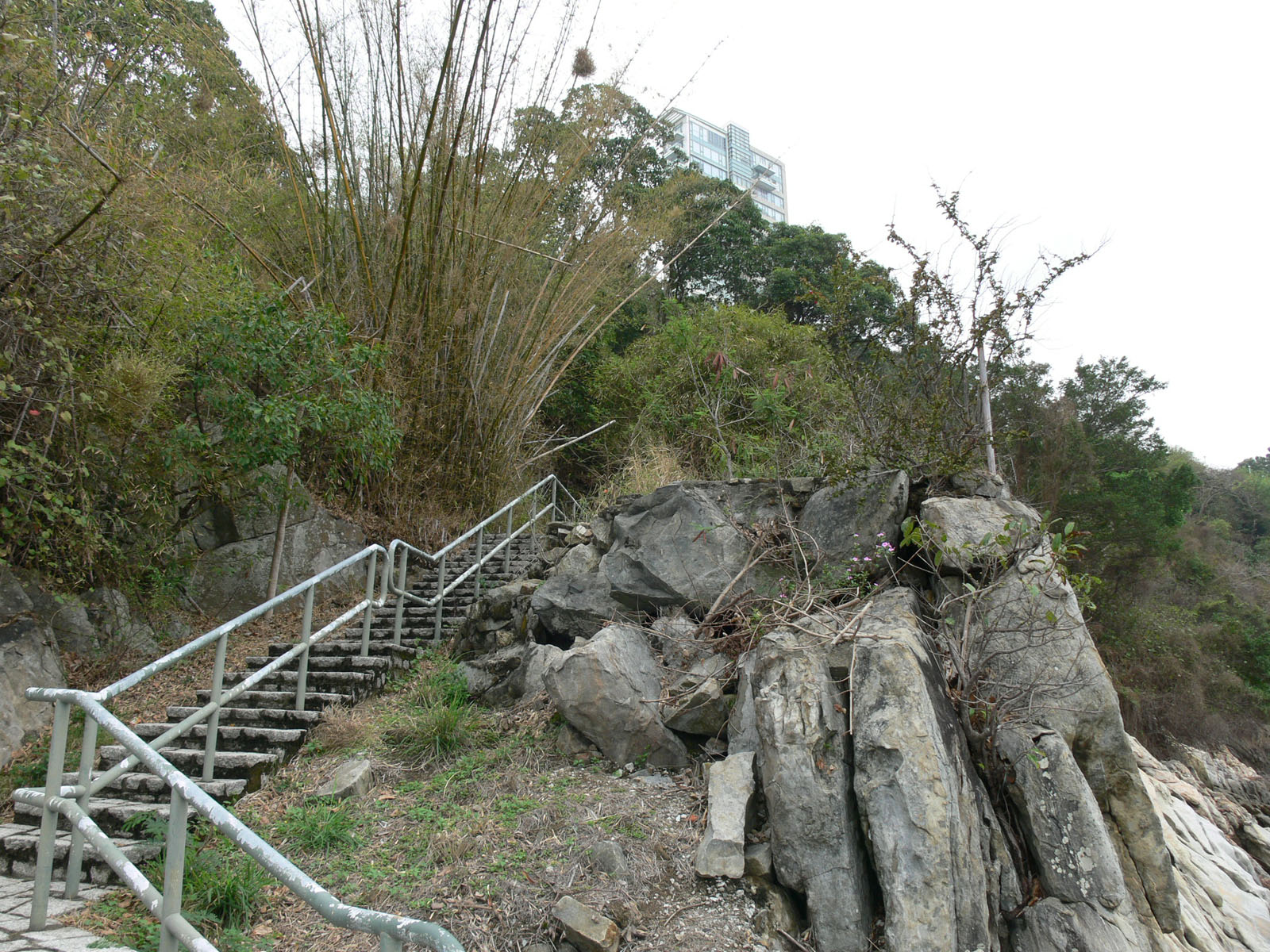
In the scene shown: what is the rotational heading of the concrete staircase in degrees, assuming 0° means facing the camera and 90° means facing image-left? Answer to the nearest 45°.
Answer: approximately 45°

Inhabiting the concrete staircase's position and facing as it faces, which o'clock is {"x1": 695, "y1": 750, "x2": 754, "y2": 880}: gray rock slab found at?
The gray rock slab is roughly at 9 o'clock from the concrete staircase.

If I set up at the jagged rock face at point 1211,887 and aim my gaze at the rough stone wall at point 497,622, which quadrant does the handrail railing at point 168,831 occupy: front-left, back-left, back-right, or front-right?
front-left

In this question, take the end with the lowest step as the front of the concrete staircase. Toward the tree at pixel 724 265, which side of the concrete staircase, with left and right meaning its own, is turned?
back

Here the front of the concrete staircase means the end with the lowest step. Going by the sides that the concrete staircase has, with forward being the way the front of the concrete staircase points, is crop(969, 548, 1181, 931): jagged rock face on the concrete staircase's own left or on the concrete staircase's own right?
on the concrete staircase's own left

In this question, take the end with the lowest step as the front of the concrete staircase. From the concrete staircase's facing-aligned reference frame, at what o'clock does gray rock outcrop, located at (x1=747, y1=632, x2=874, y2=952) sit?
The gray rock outcrop is roughly at 9 o'clock from the concrete staircase.

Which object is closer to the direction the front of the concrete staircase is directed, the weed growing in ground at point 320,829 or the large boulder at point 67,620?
the weed growing in ground

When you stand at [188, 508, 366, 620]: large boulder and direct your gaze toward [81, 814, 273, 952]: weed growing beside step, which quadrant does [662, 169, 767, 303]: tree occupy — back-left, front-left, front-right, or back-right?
back-left

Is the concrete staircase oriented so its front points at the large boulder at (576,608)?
no

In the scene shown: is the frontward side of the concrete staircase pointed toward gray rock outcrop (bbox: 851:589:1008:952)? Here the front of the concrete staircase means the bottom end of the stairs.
no

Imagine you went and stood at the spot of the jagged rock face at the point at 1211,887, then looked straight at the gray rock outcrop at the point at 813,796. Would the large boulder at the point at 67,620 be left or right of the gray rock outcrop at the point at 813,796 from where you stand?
right

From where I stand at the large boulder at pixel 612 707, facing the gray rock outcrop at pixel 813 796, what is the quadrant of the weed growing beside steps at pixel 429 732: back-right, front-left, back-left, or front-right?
back-right

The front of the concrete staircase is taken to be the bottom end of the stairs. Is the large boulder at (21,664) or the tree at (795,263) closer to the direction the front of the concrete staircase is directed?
the large boulder

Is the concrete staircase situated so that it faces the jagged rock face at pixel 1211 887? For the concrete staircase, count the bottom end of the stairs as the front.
no

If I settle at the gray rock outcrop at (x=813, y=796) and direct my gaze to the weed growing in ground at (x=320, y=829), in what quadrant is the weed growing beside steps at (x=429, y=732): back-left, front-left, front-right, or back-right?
front-right

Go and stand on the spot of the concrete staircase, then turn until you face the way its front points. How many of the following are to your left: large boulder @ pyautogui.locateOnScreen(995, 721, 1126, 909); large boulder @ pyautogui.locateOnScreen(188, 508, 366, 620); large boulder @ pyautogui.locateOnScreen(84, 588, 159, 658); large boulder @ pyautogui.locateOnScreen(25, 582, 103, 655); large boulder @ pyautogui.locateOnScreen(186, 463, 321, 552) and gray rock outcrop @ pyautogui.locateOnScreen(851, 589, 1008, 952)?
2

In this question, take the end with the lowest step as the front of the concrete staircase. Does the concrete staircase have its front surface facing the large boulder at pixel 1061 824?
no

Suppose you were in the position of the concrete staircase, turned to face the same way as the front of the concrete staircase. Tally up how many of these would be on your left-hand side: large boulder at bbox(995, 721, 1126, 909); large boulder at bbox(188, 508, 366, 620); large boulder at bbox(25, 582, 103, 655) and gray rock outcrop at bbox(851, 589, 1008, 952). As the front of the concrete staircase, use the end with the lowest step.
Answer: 2
